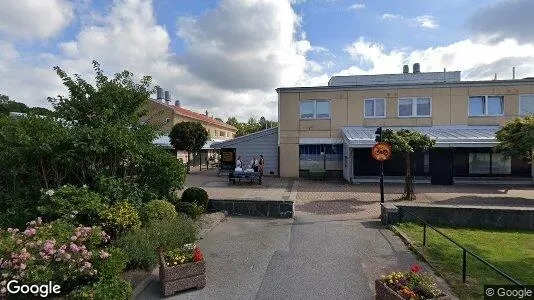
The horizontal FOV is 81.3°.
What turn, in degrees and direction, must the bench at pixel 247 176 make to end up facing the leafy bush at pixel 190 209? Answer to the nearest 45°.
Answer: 0° — it already faces it

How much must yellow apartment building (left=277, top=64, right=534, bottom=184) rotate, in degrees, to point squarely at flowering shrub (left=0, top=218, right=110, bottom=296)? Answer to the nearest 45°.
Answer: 0° — it already faces it

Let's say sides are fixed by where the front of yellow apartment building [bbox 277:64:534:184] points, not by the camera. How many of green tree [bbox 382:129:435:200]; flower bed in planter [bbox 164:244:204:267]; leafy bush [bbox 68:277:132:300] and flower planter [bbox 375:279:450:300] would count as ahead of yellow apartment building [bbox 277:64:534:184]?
4

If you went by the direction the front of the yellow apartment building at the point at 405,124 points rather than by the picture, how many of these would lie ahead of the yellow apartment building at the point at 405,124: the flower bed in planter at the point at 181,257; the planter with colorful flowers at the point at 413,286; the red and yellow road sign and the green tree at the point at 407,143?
4

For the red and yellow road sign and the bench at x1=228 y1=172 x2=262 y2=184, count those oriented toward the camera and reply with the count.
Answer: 2

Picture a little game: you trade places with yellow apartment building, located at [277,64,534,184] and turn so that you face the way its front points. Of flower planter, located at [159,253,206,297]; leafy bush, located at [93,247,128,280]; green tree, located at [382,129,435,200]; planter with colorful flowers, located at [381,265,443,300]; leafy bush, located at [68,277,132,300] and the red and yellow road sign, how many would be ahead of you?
6

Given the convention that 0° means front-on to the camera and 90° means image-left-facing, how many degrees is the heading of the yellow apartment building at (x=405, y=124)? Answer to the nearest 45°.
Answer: approximately 0°

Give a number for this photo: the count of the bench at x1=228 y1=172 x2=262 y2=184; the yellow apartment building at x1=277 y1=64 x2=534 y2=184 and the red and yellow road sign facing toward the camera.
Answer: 3

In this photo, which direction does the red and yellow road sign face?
toward the camera

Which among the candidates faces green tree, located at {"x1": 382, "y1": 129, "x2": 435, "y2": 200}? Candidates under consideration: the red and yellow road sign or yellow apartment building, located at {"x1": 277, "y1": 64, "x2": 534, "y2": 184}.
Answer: the yellow apartment building

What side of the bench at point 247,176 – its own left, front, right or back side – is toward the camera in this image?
front

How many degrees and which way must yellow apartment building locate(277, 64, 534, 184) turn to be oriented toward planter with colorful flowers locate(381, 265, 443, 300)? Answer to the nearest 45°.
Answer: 0° — it already faces it

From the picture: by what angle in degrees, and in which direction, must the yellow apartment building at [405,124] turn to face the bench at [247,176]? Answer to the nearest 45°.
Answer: approximately 45° to its right
